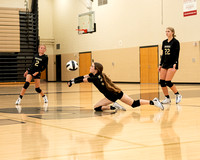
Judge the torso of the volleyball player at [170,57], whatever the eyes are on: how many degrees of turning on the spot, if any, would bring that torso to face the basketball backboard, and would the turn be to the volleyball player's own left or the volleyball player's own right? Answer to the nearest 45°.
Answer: approximately 135° to the volleyball player's own right

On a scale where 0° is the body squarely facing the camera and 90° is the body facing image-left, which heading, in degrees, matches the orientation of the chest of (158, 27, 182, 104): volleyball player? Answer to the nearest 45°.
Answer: approximately 45°

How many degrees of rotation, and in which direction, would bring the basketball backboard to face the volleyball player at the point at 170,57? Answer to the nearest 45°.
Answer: approximately 45° to its left

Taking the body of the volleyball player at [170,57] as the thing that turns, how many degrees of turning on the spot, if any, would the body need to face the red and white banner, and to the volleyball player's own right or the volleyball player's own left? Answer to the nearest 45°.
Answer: approximately 135° to the volleyball player's own right

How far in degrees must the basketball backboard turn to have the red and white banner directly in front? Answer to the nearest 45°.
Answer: approximately 90° to its left
